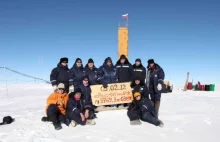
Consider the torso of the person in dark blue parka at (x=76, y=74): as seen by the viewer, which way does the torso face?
toward the camera

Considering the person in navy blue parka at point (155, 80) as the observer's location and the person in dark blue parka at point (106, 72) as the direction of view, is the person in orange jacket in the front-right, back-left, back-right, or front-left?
front-left

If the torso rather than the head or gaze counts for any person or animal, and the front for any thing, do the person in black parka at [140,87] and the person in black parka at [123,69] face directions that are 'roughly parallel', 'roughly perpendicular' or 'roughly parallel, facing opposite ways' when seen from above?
roughly parallel

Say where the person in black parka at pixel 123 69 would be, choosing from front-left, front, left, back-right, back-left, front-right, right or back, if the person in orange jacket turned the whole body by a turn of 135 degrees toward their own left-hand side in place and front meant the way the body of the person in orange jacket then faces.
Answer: front

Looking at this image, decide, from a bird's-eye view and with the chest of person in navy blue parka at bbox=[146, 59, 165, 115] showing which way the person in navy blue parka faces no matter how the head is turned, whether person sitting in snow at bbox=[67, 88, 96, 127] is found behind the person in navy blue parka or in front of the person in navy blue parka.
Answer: in front

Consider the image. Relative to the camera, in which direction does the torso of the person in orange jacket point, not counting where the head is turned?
toward the camera

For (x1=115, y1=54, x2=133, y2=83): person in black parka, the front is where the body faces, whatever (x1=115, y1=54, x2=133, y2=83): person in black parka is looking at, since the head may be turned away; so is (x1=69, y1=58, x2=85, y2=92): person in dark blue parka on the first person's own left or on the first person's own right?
on the first person's own right

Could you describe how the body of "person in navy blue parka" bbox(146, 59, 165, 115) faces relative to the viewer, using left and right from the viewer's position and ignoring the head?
facing the viewer and to the left of the viewer

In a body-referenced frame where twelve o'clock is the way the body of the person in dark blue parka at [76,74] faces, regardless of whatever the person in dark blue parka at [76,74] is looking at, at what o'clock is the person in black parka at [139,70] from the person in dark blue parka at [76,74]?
the person in black parka at [139,70] is roughly at 9 o'clock from the person in dark blue parka at [76,74].

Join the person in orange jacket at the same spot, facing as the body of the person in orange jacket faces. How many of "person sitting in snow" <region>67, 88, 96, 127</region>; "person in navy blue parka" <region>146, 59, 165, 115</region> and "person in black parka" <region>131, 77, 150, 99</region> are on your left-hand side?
3

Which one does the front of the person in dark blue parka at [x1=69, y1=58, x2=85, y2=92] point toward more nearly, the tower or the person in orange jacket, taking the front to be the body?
the person in orange jacket

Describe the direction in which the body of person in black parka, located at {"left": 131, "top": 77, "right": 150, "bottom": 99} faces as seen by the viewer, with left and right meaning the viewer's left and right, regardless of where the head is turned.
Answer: facing the viewer

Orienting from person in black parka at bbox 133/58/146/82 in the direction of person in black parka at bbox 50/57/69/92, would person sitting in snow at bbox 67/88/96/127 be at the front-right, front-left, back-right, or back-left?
front-left

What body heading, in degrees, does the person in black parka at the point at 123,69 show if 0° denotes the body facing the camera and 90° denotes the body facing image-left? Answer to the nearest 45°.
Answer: approximately 0°

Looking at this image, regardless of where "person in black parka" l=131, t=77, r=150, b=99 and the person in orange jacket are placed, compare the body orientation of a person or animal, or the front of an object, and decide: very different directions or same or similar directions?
same or similar directions
